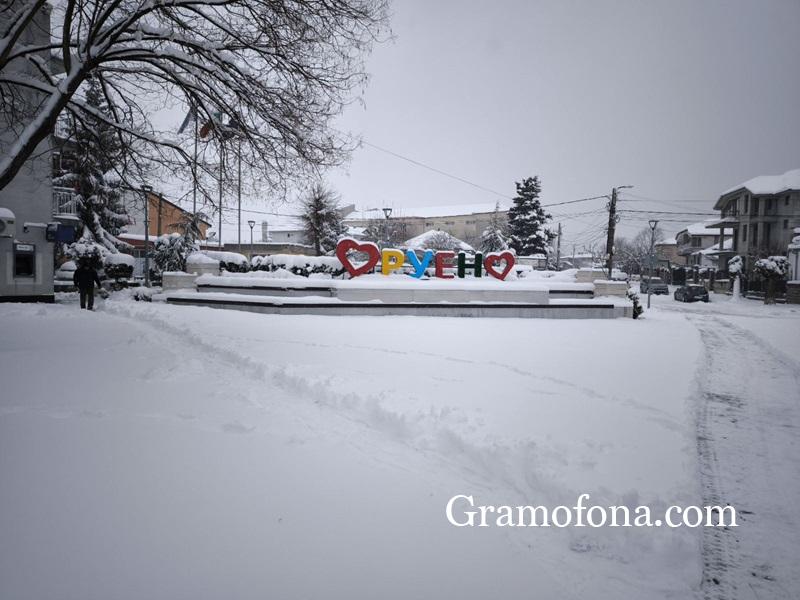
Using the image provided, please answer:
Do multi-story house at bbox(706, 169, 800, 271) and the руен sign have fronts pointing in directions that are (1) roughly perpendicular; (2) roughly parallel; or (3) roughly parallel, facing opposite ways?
roughly perpendicular

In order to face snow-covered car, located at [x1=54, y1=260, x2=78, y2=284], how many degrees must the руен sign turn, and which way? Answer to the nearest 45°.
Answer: approximately 90° to its right

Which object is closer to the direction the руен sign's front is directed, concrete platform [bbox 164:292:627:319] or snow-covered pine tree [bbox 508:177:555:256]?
the concrete platform

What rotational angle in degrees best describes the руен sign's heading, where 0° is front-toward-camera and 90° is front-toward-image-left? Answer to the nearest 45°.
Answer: approximately 0°

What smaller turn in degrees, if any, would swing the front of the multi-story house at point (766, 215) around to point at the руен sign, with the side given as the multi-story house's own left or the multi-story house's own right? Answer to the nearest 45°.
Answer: approximately 45° to the multi-story house's own left

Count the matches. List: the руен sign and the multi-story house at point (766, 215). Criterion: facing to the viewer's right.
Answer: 0

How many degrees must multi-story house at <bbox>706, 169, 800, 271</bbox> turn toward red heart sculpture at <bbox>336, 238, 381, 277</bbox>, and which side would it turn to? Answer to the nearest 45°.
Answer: approximately 45° to its left

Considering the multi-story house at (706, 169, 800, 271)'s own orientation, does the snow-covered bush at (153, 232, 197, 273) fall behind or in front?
in front

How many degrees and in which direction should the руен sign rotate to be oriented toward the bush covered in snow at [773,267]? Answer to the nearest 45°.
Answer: approximately 135° to its left

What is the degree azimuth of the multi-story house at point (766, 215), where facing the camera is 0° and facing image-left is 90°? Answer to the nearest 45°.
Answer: approximately 45°

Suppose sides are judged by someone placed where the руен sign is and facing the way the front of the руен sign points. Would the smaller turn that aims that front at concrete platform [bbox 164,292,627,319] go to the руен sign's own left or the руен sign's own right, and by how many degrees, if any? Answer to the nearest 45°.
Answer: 0° — it already faces it

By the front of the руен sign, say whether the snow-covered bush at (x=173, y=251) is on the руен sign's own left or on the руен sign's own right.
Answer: on the руен sign's own right

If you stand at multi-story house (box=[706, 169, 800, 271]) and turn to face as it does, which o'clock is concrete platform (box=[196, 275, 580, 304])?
The concrete platform is roughly at 11 o'clock from the multi-story house.

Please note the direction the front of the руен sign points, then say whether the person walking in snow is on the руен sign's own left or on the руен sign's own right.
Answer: on the руен sign's own right
